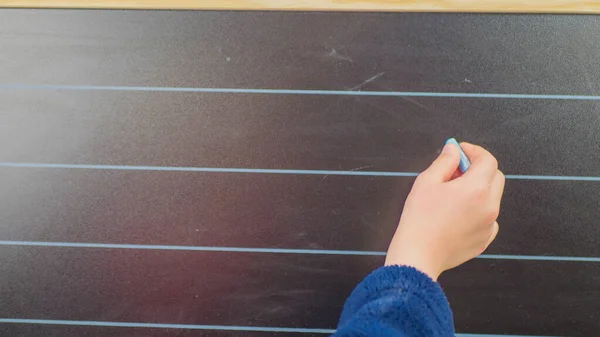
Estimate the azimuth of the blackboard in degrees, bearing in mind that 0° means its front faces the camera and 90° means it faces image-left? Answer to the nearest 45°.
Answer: approximately 0°
